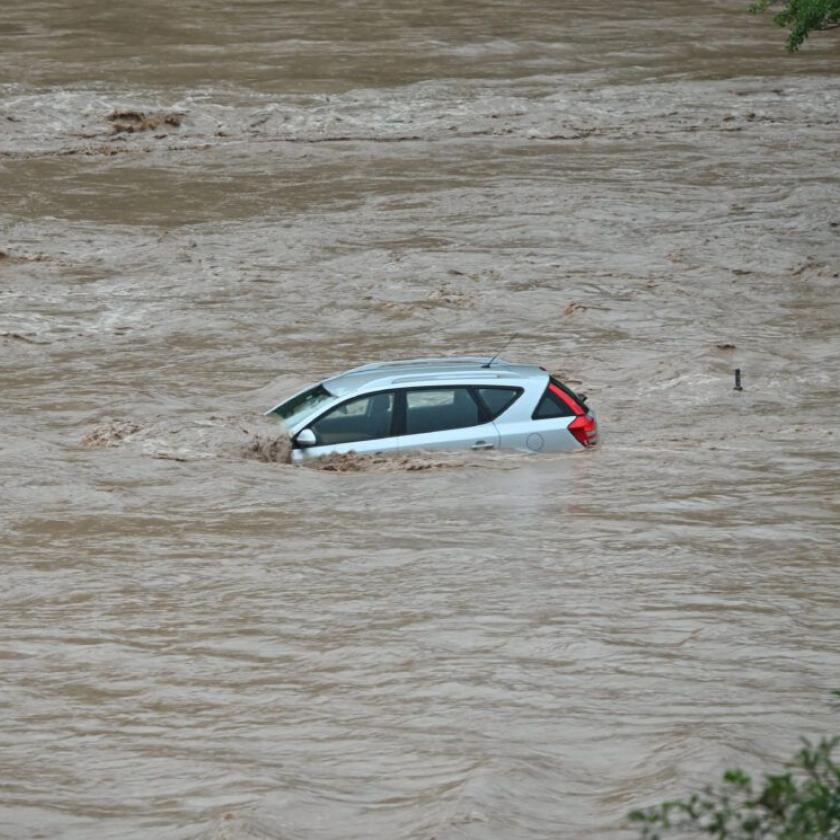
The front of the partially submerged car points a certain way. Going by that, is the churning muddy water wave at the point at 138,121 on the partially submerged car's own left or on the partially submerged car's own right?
on the partially submerged car's own right

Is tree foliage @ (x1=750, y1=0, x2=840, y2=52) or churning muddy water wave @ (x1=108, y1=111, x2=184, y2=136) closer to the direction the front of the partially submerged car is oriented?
the churning muddy water wave

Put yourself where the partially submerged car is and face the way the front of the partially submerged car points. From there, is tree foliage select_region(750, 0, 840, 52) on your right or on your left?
on your right

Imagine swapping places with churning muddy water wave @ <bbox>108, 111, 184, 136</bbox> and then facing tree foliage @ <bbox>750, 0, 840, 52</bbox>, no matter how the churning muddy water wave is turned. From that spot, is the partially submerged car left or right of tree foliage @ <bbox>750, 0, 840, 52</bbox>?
right

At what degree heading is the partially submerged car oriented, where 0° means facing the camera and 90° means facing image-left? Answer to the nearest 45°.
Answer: approximately 90°
